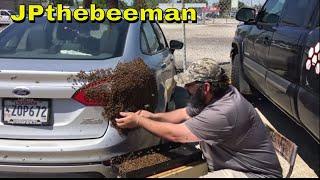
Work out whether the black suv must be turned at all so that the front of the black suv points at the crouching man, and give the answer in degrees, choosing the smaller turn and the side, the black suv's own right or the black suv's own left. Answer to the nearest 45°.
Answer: approximately 135° to the black suv's own left

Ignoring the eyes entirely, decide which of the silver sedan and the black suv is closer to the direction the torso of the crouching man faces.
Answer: the silver sedan

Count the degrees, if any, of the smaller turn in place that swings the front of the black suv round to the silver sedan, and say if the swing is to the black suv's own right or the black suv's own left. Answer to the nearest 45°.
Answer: approximately 90° to the black suv's own left

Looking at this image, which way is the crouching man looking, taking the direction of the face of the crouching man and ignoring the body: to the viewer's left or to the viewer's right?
to the viewer's left

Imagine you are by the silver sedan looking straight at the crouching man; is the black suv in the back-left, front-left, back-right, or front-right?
front-left

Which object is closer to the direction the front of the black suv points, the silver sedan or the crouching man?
the silver sedan

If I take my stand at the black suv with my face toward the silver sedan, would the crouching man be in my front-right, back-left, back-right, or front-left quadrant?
front-left

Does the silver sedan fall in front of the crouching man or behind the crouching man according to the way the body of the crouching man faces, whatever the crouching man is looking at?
in front

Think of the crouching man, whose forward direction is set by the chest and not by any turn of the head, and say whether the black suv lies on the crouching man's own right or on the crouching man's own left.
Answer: on the crouching man's own right

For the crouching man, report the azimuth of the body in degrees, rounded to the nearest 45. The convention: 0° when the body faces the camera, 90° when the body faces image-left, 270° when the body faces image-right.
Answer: approximately 90°

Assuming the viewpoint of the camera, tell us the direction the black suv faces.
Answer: facing away from the viewer and to the left of the viewer

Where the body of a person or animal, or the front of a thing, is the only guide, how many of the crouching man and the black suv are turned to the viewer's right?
0
